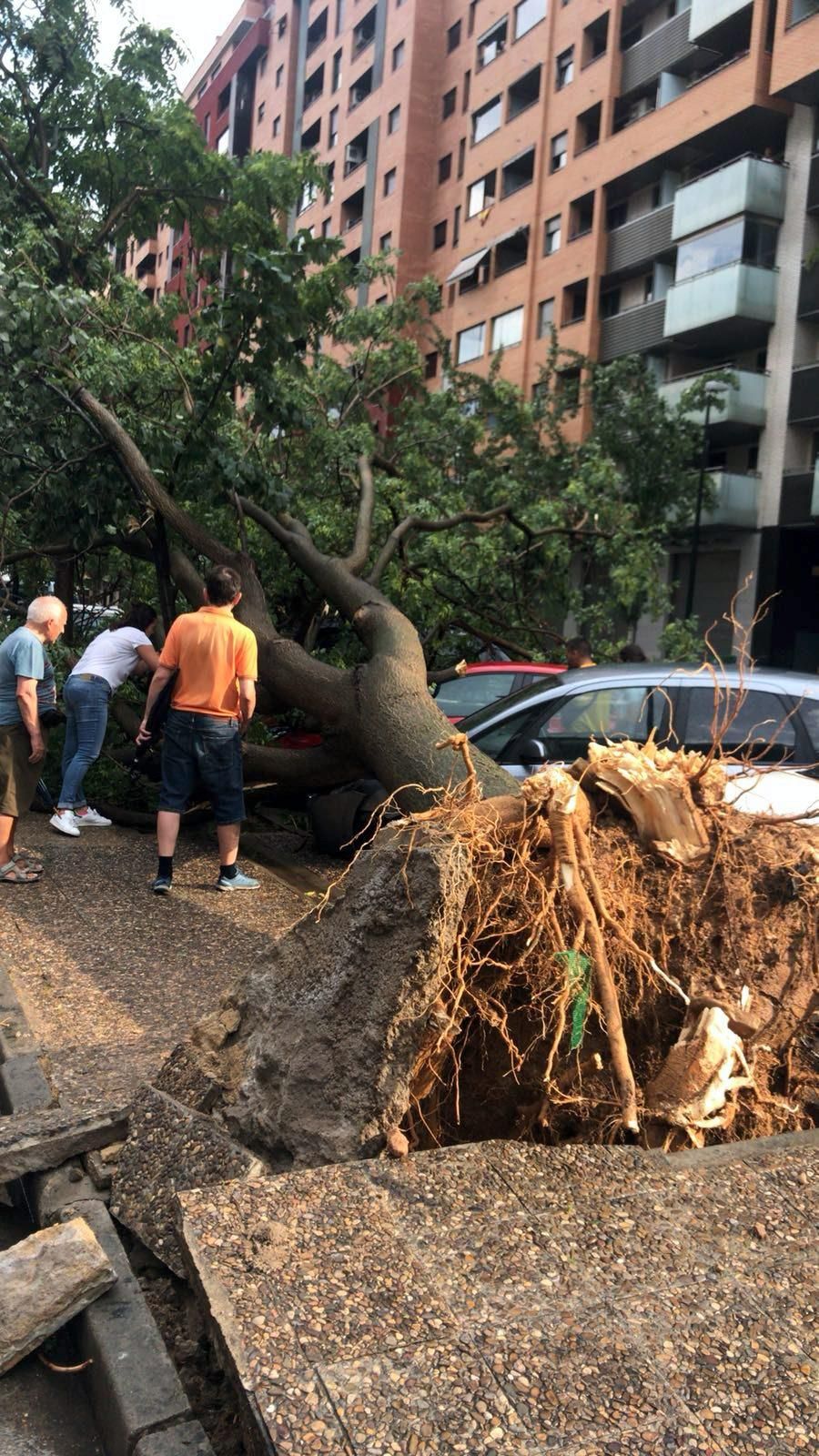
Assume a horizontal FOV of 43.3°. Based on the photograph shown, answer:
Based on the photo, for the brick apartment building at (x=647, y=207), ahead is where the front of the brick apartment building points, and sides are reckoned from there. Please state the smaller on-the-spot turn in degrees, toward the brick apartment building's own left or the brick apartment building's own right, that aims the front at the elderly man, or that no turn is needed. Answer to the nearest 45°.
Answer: approximately 45° to the brick apartment building's own left

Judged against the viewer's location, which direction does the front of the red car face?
facing to the left of the viewer

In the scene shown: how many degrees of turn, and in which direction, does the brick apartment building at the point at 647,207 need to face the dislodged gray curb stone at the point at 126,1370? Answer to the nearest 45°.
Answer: approximately 45° to its left

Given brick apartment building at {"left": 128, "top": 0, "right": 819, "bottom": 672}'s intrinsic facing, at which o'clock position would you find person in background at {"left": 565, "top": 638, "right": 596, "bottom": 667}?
The person in background is roughly at 11 o'clock from the brick apartment building.

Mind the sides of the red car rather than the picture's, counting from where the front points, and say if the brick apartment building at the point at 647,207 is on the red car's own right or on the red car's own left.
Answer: on the red car's own right

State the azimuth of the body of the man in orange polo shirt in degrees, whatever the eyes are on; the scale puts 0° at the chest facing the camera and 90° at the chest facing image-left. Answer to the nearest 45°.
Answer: approximately 180°

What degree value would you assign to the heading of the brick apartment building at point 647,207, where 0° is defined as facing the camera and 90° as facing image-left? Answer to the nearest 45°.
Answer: approximately 45°

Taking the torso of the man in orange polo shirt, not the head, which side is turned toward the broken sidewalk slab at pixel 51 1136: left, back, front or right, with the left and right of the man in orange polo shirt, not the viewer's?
back

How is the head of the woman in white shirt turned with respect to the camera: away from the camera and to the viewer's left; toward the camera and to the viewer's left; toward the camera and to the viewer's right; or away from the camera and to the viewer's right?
away from the camera and to the viewer's right

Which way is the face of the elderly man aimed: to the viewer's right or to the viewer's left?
to the viewer's right
